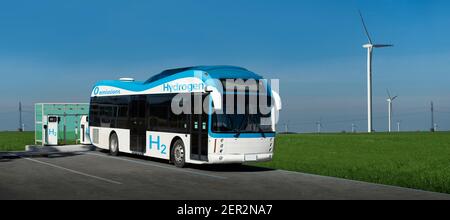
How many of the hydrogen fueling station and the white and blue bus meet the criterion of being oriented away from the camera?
0

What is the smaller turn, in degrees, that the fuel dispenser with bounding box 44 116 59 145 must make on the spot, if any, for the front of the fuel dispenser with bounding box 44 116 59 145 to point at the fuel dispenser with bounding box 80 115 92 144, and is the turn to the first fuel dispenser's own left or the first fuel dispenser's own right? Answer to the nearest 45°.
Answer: approximately 45° to the first fuel dispenser's own left

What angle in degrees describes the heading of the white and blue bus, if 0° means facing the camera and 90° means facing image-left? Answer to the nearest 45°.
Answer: approximately 315°

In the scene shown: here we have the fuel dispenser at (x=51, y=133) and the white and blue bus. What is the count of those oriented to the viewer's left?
0

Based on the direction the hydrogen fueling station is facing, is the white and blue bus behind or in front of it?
in front
